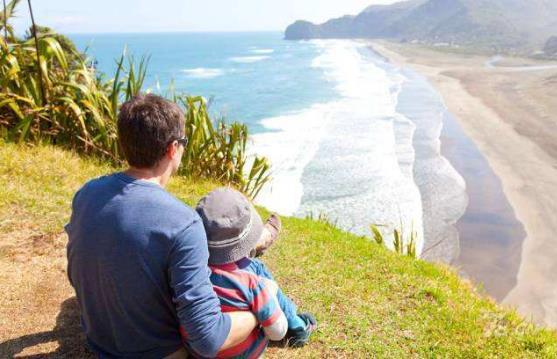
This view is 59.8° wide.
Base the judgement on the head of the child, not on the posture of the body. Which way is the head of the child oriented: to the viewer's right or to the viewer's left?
to the viewer's right

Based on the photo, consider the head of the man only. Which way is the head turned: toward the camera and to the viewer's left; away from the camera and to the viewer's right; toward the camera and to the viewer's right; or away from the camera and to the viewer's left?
away from the camera and to the viewer's right

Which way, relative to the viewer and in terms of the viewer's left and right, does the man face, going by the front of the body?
facing away from the viewer and to the right of the viewer
